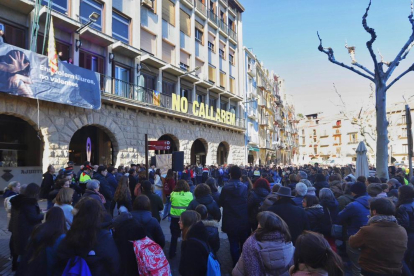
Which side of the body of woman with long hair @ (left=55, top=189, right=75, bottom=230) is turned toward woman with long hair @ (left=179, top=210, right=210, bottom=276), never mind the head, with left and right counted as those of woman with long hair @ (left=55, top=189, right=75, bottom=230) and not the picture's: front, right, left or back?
right

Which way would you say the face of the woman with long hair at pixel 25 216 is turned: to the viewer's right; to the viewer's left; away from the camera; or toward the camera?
away from the camera

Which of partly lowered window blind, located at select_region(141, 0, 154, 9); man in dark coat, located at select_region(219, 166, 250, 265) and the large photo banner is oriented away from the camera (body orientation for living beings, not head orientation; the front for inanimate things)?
the man in dark coat

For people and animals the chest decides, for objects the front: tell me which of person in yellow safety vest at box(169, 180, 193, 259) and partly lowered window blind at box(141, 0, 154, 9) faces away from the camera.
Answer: the person in yellow safety vest

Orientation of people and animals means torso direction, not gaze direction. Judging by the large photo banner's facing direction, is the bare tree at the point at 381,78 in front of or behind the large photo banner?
in front

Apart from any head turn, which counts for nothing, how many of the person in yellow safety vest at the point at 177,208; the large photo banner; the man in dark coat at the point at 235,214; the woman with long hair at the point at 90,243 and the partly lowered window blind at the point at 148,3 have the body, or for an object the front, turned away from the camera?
3

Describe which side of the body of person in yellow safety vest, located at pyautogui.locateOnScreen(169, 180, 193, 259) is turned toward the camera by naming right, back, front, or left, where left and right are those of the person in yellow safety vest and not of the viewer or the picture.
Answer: back

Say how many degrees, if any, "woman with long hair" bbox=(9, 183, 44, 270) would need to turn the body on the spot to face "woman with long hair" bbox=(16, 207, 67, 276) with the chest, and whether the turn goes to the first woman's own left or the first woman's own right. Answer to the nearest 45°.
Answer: approximately 135° to the first woman's own right

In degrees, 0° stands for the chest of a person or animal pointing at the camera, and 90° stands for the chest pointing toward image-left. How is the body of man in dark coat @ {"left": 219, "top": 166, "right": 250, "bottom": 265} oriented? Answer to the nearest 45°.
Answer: approximately 180°

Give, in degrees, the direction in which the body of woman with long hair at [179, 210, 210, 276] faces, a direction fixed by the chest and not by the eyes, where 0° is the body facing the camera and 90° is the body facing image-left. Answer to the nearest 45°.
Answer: approximately 135°

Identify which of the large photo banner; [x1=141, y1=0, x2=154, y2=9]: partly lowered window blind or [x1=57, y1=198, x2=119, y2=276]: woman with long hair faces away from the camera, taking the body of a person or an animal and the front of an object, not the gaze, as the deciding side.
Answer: the woman with long hair

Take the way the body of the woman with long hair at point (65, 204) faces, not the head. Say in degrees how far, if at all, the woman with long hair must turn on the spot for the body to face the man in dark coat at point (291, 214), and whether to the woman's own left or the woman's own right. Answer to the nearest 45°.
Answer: approximately 90° to the woman's own right

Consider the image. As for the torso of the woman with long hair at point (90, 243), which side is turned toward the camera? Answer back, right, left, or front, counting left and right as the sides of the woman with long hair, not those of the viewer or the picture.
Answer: back
